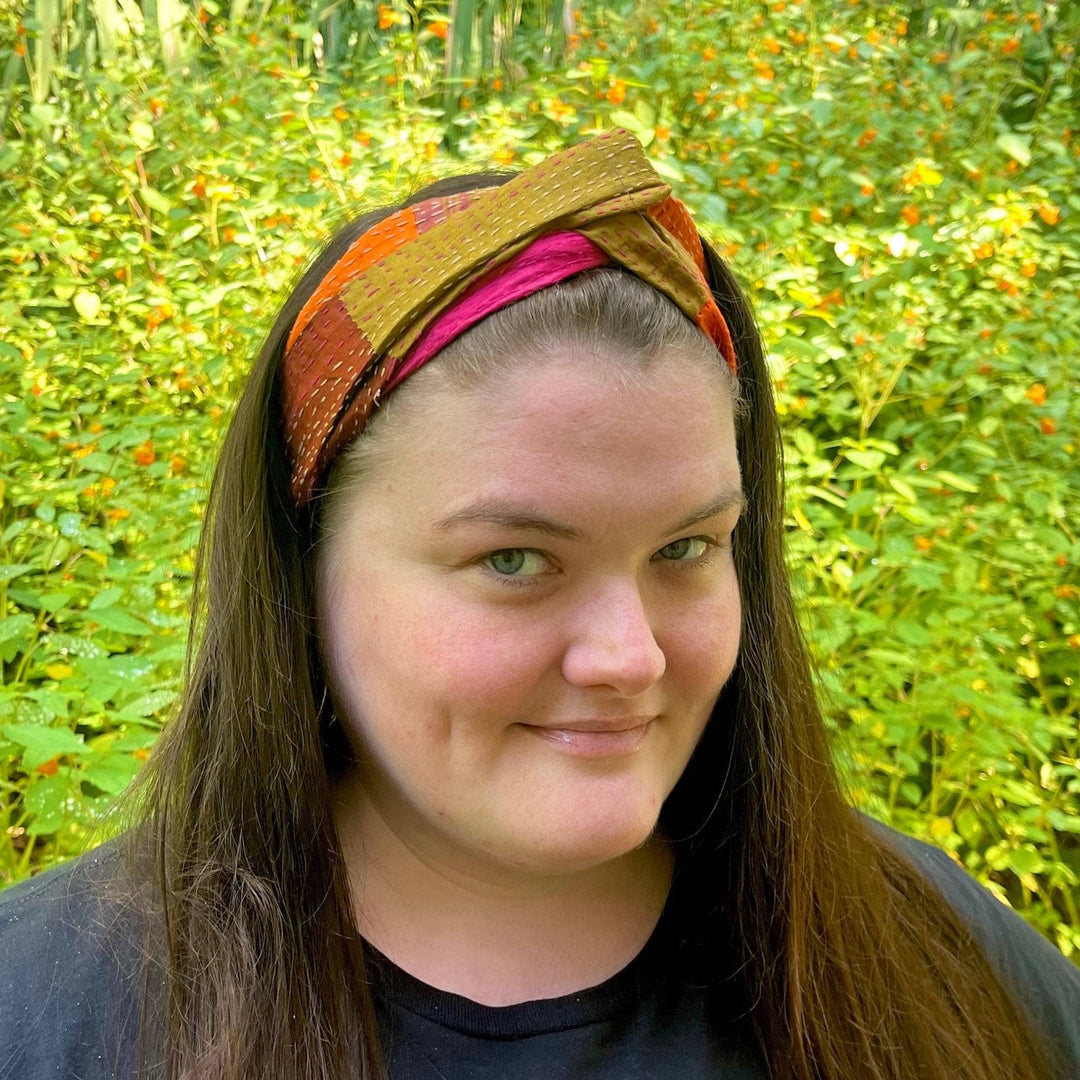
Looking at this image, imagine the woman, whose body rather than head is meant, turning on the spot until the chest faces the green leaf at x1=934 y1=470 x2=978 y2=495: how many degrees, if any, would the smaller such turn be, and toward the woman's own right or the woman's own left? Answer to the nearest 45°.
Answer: approximately 135° to the woman's own left

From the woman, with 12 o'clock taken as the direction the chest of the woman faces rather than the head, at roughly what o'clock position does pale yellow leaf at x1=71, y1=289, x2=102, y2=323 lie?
The pale yellow leaf is roughly at 5 o'clock from the woman.

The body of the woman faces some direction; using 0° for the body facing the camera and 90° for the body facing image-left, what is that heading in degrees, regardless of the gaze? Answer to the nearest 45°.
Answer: approximately 0°

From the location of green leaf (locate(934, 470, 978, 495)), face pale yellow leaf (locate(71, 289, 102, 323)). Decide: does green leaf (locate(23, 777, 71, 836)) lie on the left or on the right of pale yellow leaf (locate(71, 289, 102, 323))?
left

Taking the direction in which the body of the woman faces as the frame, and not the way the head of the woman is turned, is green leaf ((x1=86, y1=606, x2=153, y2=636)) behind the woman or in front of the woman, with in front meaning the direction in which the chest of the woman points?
behind

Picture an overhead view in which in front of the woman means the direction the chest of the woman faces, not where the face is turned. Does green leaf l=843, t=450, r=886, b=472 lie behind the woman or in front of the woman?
behind

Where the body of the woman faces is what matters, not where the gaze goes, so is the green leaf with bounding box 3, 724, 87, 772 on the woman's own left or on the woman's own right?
on the woman's own right

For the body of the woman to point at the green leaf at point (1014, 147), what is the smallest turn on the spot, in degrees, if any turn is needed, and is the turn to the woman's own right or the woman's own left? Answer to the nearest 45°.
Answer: approximately 135° to the woman's own left

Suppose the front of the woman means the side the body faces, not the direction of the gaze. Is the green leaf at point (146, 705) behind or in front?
behind
